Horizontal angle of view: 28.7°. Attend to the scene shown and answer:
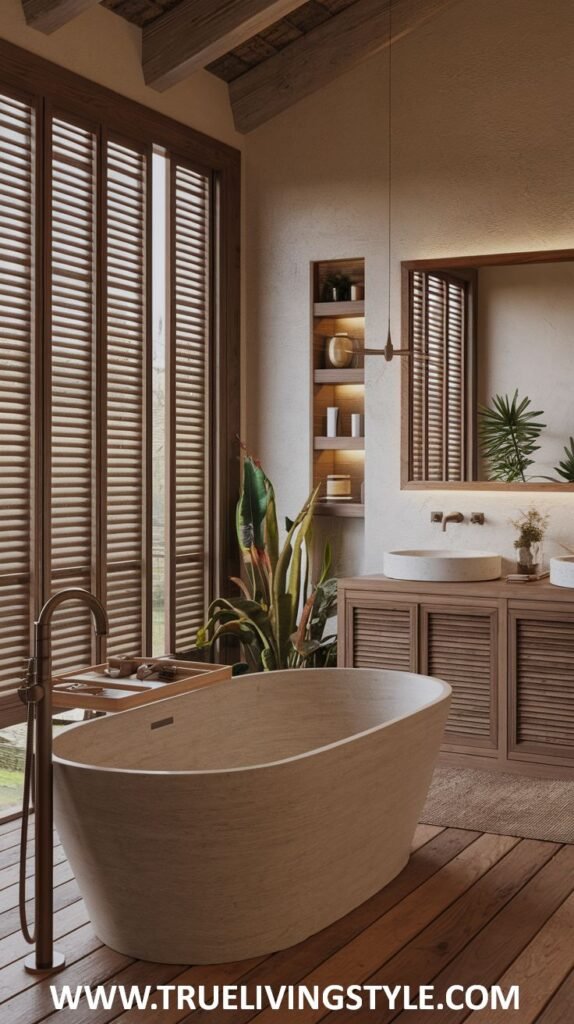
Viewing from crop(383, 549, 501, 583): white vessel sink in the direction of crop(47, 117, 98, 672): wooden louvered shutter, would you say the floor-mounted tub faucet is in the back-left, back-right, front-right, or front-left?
front-left

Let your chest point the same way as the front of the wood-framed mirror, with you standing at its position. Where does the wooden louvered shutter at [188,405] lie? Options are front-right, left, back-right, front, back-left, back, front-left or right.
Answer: right

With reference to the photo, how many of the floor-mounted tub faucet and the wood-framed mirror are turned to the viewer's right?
1

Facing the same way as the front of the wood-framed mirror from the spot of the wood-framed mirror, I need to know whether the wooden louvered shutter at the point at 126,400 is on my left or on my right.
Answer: on my right

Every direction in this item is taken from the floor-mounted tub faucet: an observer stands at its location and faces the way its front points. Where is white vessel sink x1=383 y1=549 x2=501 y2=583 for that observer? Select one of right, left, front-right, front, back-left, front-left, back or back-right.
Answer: front-left

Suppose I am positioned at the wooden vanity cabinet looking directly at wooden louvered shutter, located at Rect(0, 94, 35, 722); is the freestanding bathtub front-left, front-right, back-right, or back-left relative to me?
front-left

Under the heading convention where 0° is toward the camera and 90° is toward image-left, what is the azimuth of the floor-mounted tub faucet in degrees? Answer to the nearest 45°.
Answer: approximately 270°

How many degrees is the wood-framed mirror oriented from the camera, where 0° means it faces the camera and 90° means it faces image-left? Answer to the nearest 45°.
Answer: approximately 0°

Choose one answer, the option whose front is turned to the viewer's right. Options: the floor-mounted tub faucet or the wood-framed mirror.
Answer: the floor-mounted tub faucet

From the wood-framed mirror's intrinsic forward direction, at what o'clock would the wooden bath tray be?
The wooden bath tray is roughly at 1 o'clock from the wood-framed mirror.

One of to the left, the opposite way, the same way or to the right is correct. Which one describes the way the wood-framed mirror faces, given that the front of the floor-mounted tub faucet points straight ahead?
to the right

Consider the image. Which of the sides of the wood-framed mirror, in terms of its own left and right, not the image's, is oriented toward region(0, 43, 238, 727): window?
right

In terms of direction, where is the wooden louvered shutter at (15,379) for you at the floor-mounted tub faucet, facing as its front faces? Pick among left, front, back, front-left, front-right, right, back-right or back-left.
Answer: left

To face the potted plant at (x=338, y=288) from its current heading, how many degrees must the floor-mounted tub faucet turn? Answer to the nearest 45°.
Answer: approximately 45° to its left
